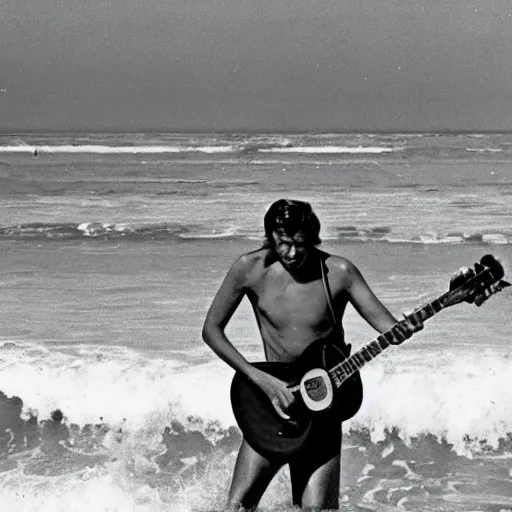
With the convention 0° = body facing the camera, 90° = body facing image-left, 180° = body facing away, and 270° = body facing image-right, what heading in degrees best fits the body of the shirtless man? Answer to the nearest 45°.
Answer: approximately 0°

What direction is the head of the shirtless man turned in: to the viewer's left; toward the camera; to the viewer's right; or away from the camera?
toward the camera
